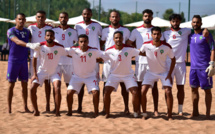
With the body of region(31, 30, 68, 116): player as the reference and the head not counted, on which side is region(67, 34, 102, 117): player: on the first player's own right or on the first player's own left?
on the first player's own left

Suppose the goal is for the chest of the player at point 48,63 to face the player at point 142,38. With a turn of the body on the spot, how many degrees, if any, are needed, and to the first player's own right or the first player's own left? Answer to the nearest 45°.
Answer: approximately 90° to the first player's own left

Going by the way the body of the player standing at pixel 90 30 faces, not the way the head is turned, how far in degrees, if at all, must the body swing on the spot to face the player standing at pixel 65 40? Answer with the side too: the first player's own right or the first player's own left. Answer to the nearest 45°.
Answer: approximately 90° to the first player's own right

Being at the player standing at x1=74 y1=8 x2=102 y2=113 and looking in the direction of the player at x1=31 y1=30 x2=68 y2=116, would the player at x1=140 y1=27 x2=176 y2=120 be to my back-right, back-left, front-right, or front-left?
back-left

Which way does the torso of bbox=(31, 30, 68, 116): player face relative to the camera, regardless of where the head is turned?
toward the camera

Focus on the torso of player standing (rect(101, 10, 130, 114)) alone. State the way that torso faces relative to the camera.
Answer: toward the camera

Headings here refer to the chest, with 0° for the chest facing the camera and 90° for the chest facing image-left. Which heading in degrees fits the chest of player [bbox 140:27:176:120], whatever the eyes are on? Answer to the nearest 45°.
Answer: approximately 0°

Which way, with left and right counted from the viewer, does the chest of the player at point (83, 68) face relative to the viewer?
facing the viewer
